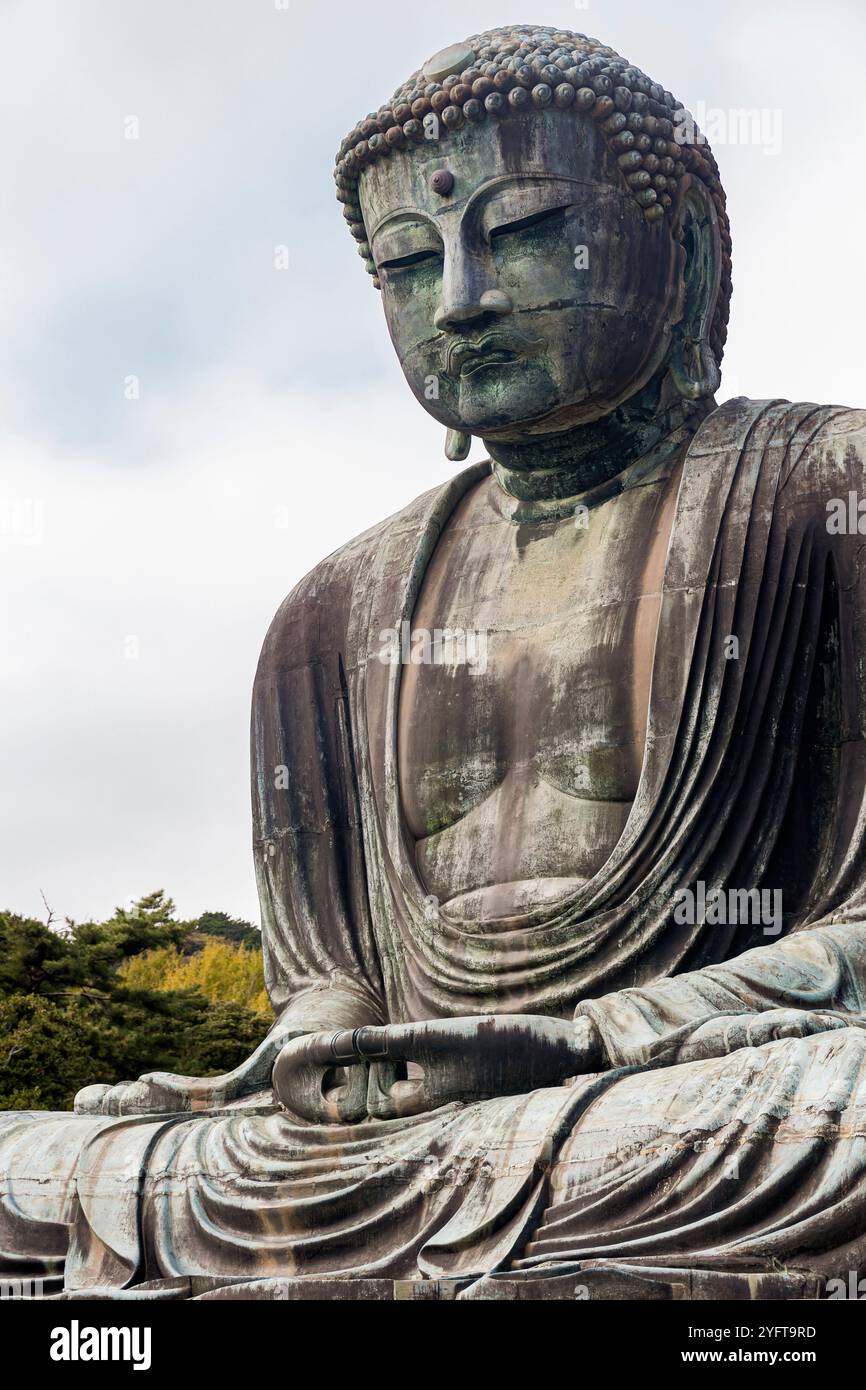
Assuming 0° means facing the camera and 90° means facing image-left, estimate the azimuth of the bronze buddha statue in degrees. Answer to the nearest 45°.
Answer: approximately 45°

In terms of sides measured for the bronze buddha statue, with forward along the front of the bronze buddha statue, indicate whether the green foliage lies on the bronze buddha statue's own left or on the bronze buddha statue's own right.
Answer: on the bronze buddha statue's own right
